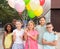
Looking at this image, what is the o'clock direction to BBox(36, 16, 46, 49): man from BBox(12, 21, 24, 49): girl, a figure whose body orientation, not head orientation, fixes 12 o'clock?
The man is roughly at 9 o'clock from the girl.

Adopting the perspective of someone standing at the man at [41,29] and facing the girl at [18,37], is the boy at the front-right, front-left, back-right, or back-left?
back-left

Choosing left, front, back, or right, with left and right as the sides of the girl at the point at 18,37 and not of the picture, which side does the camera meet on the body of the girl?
front

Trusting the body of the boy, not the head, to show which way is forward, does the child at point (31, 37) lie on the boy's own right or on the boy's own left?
on the boy's own right

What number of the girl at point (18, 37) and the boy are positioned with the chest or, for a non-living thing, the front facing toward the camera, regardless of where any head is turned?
2

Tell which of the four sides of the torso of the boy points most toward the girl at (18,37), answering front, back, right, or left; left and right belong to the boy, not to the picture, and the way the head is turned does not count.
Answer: right

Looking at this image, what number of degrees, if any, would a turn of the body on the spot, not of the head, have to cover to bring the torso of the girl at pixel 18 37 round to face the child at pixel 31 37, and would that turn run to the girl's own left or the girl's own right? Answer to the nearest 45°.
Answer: approximately 90° to the girl's own left
